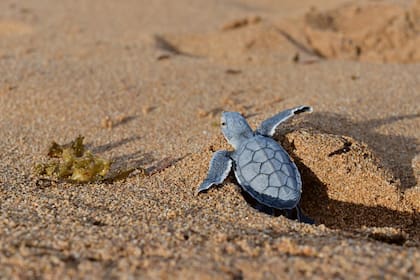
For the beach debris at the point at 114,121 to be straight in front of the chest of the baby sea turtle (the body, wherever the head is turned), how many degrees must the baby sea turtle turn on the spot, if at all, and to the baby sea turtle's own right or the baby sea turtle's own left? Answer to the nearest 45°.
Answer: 0° — it already faces it

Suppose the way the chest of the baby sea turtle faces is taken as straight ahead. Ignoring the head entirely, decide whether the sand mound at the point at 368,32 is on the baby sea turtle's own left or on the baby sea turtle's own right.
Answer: on the baby sea turtle's own right

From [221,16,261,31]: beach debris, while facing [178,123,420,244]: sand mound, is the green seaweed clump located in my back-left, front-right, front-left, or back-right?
front-right

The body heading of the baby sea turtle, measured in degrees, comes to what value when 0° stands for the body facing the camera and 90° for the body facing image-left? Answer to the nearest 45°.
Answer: approximately 135°

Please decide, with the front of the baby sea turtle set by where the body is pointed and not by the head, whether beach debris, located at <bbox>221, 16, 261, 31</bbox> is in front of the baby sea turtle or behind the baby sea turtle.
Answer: in front

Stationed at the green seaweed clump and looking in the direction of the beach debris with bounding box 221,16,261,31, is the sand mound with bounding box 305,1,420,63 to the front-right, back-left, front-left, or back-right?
front-right

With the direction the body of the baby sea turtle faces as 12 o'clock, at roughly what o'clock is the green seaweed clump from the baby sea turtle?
The green seaweed clump is roughly at 11 o'clock from the baby sea turtle.

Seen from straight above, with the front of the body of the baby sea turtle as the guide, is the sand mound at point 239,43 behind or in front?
in front
